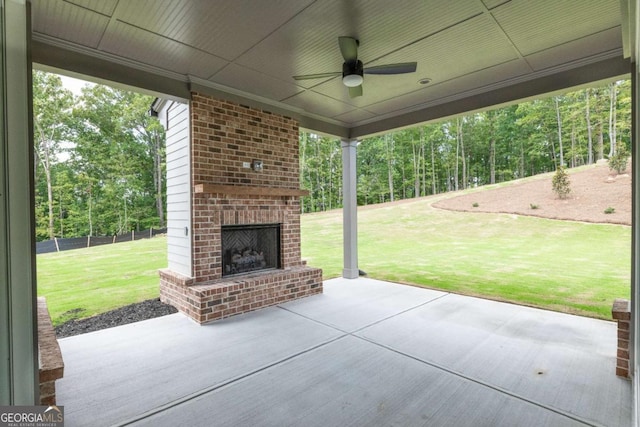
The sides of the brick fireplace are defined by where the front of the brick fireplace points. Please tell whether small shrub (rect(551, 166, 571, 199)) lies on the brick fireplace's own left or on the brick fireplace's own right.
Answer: on the brick fireplace's own left

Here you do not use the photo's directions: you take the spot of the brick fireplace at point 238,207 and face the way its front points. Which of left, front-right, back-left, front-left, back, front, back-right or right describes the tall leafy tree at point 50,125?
back

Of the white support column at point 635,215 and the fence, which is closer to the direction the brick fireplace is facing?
the white support column

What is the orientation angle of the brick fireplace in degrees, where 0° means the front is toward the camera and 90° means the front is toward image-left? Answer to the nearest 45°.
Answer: approximately 315°

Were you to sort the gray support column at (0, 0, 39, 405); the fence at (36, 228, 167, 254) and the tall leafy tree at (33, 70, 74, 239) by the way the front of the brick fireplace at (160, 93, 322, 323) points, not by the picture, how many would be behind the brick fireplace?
2

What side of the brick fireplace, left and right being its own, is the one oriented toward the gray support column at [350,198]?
left

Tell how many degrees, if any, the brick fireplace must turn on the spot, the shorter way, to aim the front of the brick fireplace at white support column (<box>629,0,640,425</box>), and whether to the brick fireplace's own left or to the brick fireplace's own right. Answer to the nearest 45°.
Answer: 0° — it already faces it

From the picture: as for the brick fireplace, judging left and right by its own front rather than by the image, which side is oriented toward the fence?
back

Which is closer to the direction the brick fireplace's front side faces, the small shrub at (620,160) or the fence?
the small shrub

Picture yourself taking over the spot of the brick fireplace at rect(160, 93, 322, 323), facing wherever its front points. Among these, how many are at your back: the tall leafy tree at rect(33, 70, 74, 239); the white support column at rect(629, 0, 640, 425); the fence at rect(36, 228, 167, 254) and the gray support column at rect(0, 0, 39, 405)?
2

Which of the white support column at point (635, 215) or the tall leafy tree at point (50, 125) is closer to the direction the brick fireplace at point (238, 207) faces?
the white support column

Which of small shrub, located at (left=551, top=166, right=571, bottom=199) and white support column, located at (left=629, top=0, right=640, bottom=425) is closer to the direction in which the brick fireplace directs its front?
the white support column

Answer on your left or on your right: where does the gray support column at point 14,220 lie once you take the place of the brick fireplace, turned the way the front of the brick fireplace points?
on your right
